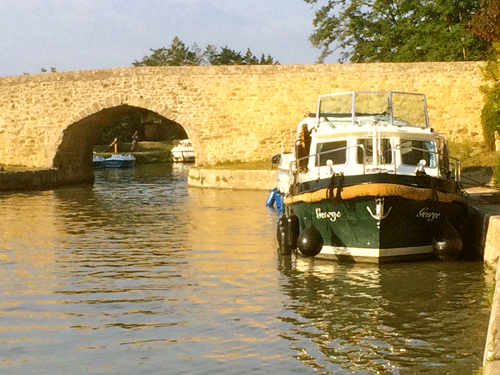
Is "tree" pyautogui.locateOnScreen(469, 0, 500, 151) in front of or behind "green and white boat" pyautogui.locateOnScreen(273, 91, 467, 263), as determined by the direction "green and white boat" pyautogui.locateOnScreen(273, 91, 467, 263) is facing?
behind

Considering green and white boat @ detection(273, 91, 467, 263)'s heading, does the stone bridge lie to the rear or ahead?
to the rear
